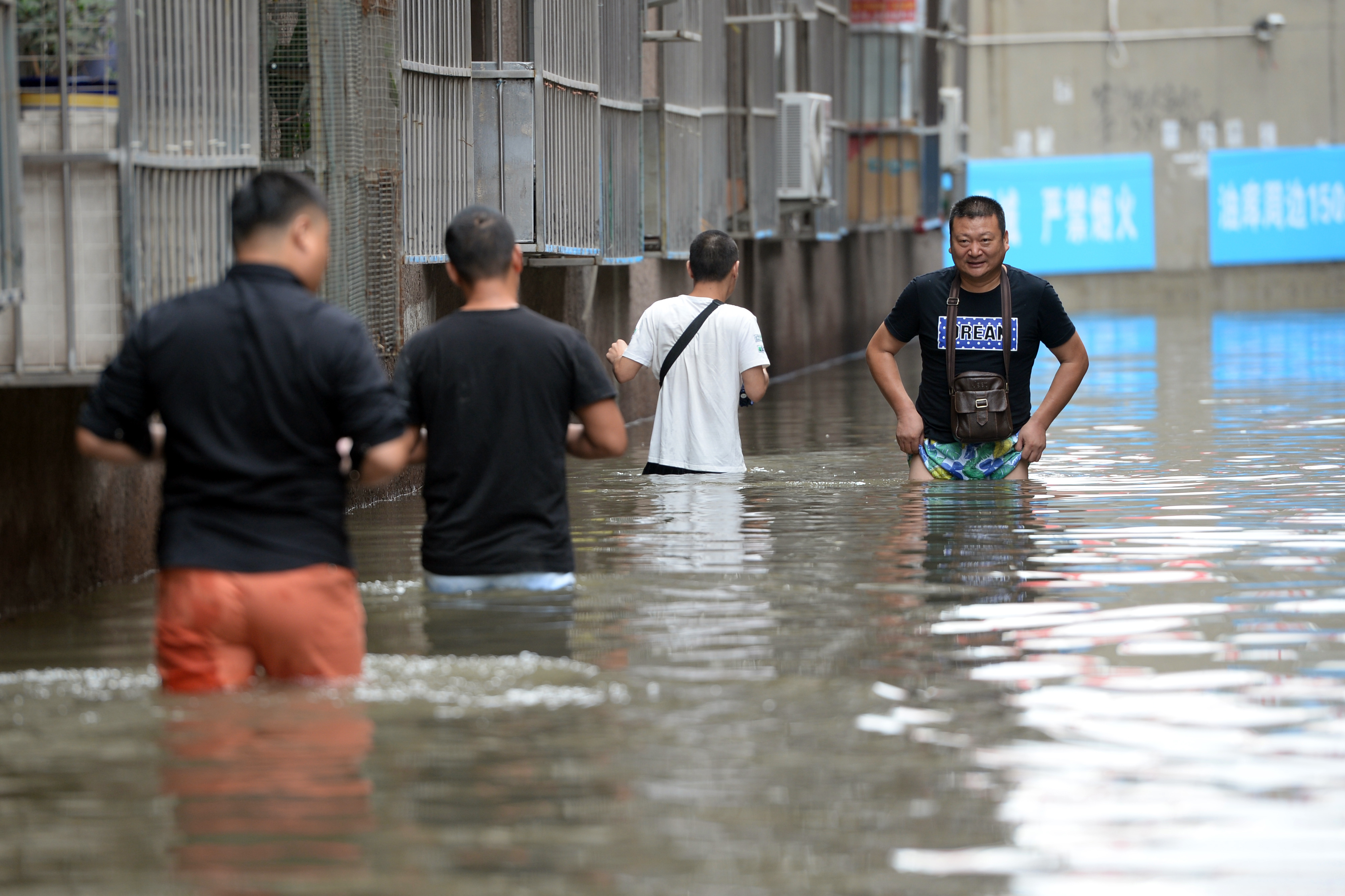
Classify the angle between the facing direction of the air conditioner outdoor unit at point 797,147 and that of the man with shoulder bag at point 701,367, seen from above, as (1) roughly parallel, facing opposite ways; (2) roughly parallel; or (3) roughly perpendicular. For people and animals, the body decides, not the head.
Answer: roughly perpendicular

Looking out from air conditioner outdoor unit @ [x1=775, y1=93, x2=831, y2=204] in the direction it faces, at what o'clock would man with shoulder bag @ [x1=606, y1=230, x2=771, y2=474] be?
The man with shoulder bag is roughly at 3 o'clock from the air conditioner outdoor unit.

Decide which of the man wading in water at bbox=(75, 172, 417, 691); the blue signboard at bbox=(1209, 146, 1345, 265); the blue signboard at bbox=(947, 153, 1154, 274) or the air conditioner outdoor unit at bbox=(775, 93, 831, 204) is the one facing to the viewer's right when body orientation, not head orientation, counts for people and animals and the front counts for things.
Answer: the air conditioner outdoor unit

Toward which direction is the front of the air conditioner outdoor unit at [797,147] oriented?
to the viewer's right

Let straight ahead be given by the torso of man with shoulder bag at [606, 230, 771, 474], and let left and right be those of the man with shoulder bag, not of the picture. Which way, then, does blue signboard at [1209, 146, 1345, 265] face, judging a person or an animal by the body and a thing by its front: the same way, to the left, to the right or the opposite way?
the opposite way

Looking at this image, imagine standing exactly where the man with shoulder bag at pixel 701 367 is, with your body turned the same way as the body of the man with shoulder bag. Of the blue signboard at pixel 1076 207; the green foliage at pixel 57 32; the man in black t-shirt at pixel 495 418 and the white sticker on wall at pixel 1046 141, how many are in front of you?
2

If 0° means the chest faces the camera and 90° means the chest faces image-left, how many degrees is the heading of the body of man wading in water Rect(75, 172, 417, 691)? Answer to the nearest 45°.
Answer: approximately 180°

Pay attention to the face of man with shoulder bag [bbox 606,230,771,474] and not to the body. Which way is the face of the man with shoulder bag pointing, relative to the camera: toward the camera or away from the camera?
away from the camera

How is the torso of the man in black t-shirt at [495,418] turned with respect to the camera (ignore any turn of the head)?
away from the camera
